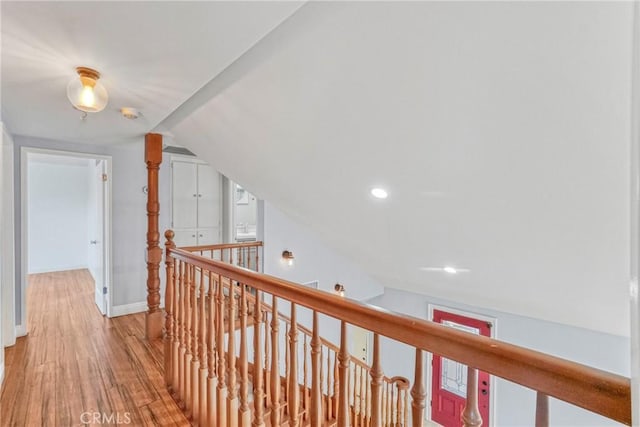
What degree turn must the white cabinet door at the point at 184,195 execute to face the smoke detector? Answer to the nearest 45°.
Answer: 0° — it already faces it

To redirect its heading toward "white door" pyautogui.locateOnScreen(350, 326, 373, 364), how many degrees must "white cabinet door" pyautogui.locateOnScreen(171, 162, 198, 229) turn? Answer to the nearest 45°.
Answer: approximately 90° to its left

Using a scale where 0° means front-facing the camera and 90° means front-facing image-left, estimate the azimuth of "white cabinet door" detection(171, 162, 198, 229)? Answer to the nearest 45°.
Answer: approximately 0°

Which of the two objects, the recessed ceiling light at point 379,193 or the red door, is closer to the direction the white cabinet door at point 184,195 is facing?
the recessed ceiling light

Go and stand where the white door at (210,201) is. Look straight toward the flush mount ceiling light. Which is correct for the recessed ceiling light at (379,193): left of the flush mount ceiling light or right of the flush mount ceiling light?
left

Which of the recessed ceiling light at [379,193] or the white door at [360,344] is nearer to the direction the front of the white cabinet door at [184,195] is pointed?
the recessed ceiling light

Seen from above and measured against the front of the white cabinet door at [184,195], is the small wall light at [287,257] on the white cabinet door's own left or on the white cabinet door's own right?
on the white cabinet door's own left

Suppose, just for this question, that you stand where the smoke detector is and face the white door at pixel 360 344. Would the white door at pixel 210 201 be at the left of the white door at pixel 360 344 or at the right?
left

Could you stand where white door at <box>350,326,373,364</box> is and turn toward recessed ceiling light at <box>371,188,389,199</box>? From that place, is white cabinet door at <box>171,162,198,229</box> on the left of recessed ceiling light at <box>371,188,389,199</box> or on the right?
right

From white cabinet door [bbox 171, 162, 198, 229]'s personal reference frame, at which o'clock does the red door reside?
The red door is roughly at 10 o'clock from the white cabinet door.
